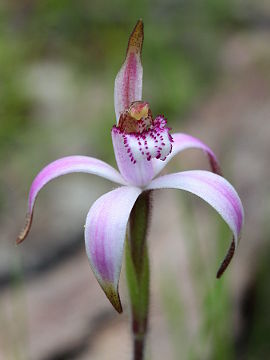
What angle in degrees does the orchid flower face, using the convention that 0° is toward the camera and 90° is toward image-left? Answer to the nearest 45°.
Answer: approximately 315°
